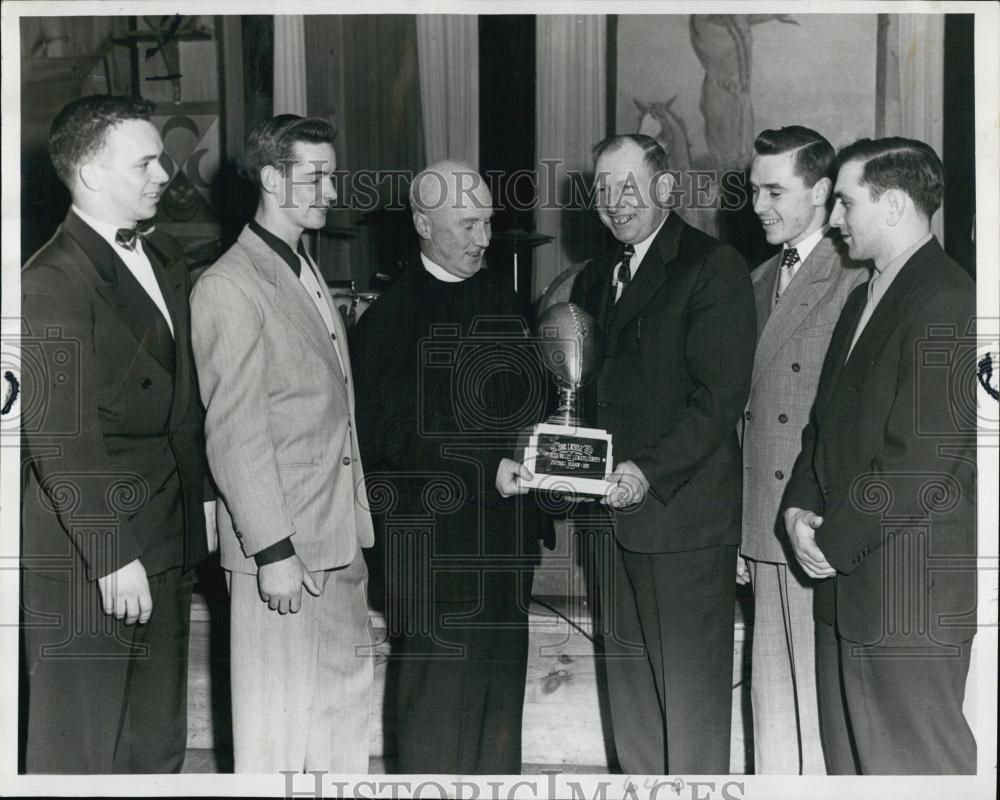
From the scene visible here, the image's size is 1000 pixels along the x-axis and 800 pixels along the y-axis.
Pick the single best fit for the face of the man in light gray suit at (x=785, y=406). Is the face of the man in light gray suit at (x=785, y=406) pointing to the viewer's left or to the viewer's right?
to the viewer's left

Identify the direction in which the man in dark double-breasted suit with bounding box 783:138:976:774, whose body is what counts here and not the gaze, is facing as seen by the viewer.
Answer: to the viewer's left

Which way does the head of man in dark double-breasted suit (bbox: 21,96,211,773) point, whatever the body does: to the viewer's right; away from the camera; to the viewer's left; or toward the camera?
to the viewer's right

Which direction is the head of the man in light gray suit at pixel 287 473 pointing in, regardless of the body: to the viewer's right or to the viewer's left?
to the viewer's right

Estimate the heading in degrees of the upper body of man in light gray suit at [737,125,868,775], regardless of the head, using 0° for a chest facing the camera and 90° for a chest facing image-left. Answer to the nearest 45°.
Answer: approximately 45°

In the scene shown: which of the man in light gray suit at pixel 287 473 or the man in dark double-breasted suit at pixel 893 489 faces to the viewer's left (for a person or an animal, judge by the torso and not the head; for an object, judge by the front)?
the man in dark double-breasted suit

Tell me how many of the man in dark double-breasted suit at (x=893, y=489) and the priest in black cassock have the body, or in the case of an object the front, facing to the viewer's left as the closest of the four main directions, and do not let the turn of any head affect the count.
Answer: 1

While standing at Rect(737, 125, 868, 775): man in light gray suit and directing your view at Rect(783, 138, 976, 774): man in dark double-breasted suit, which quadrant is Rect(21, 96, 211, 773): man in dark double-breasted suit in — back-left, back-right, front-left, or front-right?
back-right
